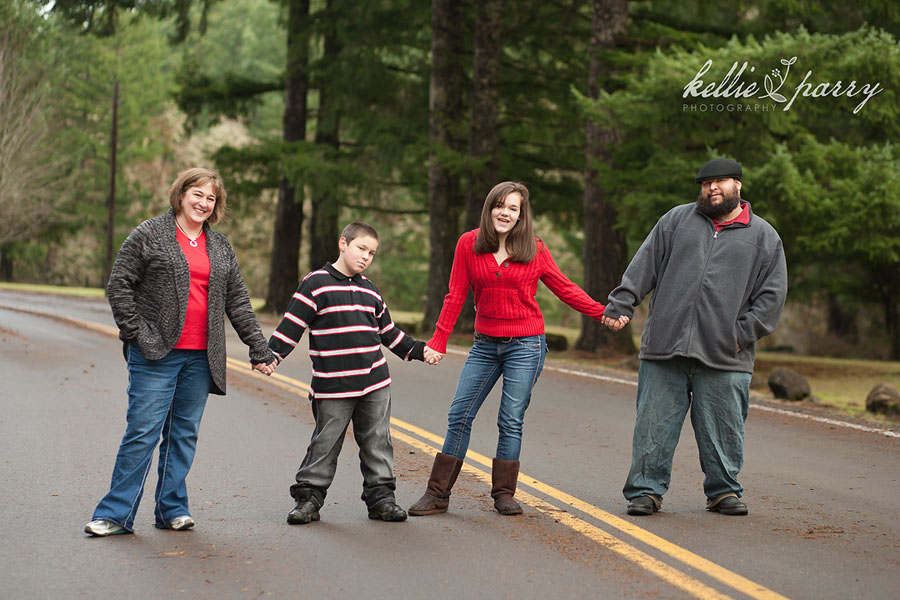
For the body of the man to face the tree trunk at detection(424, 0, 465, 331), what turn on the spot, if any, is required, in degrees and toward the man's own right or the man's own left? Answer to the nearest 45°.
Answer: approximately 180°

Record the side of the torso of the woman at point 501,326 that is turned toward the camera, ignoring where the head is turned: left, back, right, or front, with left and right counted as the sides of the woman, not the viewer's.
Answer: front

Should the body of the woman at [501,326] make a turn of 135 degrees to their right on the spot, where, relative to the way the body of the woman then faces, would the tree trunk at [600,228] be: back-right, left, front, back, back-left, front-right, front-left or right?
front-right

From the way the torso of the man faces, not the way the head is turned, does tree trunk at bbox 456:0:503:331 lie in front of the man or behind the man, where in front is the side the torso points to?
behind

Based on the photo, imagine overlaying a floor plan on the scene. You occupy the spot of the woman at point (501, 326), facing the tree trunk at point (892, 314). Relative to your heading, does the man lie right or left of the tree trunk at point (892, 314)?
right

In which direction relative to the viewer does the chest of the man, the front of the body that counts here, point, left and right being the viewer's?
facing the viewer

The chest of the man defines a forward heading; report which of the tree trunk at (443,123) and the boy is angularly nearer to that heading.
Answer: the boy

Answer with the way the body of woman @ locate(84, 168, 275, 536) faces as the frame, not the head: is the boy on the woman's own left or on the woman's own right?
on the woman's own left

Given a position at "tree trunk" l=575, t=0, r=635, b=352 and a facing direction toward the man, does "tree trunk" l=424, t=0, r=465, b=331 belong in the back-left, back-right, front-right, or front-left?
back-right

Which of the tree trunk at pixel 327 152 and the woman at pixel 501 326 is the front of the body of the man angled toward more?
the woman

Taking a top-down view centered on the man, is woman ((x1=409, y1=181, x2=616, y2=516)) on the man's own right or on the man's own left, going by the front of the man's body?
on the man's own right

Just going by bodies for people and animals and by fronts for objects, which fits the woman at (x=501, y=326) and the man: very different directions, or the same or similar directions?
same or similar directions

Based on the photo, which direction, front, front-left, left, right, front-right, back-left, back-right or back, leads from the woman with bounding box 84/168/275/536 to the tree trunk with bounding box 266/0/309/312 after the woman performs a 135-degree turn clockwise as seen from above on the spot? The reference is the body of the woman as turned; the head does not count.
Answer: right

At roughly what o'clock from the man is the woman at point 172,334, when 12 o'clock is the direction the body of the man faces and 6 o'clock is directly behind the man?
The woman is roughly at 2 o'clock from the man.

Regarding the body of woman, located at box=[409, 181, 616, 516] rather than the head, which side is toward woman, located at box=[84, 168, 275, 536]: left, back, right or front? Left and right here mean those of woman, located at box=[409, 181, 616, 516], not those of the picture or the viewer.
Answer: right

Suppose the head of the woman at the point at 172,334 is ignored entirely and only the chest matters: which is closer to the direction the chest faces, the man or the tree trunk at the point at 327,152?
the man

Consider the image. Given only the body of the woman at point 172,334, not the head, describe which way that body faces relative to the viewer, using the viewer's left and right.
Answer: facing the viewer and to the right of the viewer
